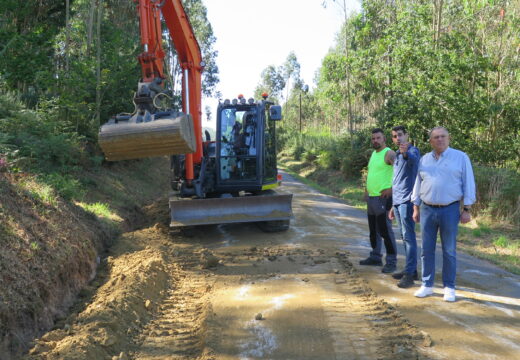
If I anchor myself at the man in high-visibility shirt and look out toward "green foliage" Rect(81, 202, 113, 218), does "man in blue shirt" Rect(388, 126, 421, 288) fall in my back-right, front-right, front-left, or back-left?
back-left

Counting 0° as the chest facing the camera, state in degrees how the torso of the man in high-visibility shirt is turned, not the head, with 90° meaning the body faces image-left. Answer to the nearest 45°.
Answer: approximately 45°

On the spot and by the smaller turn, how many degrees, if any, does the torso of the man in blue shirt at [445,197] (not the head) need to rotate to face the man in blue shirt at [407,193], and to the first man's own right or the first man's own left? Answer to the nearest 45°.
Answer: approximately 135° to the first man's own right

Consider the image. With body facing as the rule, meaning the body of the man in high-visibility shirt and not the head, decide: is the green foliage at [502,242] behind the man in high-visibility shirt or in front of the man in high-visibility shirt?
behind

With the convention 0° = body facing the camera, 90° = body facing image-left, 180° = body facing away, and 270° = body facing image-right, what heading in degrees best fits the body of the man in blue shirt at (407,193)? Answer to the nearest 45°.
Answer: approximately 45°

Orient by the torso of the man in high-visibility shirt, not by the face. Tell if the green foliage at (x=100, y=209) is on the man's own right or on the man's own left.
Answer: on the man's own right

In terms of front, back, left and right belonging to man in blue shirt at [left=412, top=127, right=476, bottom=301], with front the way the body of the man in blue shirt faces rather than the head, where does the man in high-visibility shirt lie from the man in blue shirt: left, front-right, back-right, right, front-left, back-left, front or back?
back-right

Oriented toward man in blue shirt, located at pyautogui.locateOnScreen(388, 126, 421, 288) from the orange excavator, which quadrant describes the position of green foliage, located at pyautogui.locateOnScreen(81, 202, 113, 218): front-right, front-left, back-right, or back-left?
back-right

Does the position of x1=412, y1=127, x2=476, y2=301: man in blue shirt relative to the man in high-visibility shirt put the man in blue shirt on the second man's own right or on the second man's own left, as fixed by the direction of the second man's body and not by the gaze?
on the second man's own left
